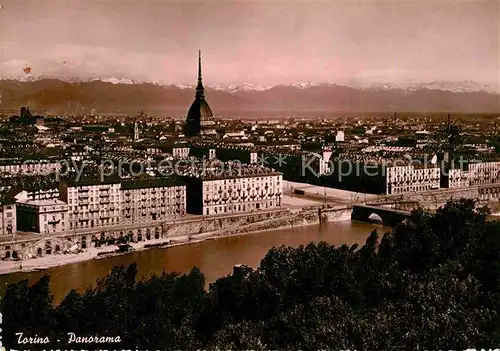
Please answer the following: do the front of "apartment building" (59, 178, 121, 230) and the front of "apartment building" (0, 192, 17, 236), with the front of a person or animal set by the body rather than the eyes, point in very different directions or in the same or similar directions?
same or similar directions

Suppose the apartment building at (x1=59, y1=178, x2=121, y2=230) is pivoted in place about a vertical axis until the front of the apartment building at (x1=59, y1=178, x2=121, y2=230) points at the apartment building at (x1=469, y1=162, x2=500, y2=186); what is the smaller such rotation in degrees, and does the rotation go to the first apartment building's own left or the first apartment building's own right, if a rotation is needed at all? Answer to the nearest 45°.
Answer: approximately 135° to the first apartment building's own left

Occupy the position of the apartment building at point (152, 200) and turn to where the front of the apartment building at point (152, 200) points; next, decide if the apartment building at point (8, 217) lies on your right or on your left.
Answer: on your right

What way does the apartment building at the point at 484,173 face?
toward the camera

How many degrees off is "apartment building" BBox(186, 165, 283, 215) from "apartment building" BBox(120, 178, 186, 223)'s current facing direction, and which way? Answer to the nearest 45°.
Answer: approximately 135° to its left

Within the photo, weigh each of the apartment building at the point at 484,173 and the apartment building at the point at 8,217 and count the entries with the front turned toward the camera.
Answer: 2

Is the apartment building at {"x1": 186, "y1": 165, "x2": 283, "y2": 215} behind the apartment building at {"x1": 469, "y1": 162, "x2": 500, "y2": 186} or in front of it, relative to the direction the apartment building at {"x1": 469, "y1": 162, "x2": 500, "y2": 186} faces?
in front

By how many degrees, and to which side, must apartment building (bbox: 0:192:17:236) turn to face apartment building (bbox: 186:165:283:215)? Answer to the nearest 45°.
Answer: approximately 135° to its left

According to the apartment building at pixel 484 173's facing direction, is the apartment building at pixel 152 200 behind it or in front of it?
in front

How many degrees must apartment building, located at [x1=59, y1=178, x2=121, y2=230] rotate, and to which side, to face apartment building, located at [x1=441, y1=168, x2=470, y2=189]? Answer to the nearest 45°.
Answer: approximately 135° to its left

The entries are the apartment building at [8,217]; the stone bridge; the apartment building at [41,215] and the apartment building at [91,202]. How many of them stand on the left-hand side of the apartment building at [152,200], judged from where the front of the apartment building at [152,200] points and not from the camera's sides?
1

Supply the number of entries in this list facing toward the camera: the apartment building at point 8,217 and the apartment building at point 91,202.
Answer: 2

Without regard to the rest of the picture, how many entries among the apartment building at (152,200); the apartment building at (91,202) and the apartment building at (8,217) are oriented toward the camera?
3

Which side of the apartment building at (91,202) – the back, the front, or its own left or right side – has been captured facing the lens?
front

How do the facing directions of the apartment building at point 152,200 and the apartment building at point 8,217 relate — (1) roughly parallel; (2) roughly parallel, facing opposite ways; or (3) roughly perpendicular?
roughly parallel
